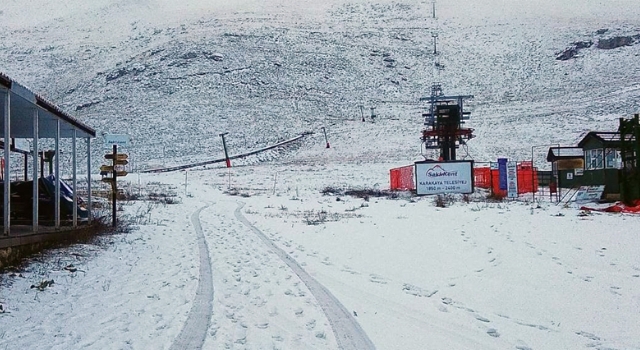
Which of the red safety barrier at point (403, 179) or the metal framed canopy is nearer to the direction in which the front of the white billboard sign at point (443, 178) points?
the metal framed canopy

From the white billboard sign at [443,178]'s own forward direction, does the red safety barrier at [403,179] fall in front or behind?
behind

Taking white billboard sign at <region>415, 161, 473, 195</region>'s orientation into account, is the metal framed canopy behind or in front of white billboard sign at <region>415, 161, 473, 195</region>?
in front

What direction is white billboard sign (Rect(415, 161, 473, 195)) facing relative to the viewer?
toward the camera
